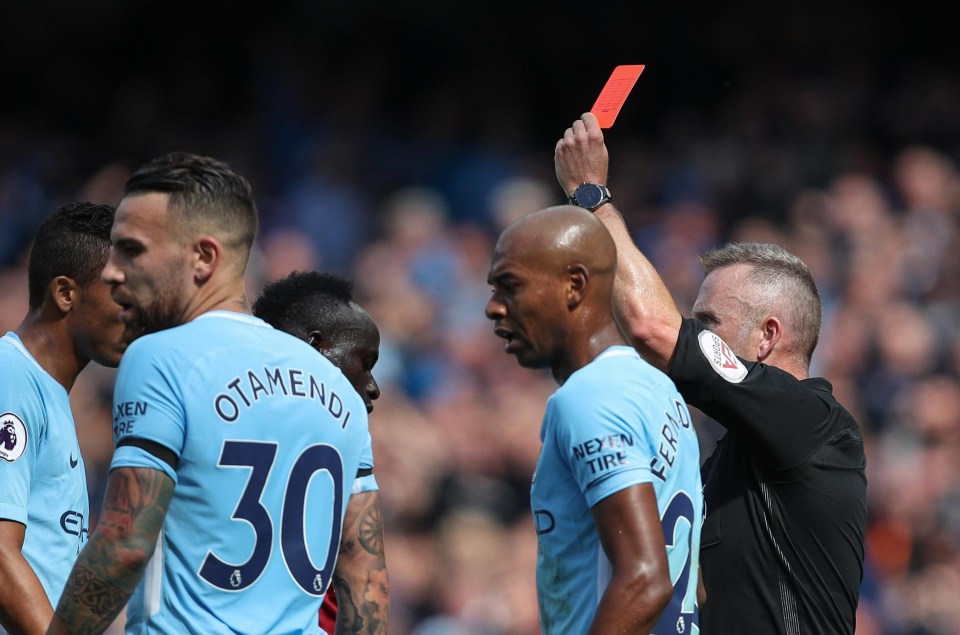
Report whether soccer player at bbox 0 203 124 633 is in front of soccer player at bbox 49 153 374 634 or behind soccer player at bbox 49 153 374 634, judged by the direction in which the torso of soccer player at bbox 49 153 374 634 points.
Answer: in front

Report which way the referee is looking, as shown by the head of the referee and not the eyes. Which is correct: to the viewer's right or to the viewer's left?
to the viewer's left

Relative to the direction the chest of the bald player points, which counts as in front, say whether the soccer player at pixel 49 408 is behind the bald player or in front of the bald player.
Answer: in front

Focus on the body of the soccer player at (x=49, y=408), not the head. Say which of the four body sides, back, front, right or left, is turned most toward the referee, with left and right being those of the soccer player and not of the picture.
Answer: front

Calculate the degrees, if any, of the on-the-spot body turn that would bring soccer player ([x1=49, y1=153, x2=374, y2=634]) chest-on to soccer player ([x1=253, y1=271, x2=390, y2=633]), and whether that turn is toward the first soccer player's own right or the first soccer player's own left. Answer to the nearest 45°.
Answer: approximately 90° to the first soccer player's own right

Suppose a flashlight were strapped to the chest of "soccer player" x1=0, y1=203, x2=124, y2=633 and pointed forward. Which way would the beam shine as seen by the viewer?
to the viewer's right

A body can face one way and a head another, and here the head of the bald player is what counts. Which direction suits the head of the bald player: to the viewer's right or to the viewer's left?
to the viewer's left

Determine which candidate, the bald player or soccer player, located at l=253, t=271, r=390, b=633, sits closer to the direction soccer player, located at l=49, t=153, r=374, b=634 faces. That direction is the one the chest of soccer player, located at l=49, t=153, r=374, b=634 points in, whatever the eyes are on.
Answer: the soccer player

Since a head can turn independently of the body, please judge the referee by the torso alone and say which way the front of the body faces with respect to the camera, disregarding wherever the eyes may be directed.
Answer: to the viewer's left

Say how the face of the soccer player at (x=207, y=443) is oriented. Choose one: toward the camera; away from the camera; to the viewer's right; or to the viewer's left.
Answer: to the viewer's left
